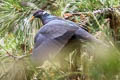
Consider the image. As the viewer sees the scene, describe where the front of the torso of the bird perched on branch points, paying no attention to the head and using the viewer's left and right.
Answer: facing to the left of the viewer
